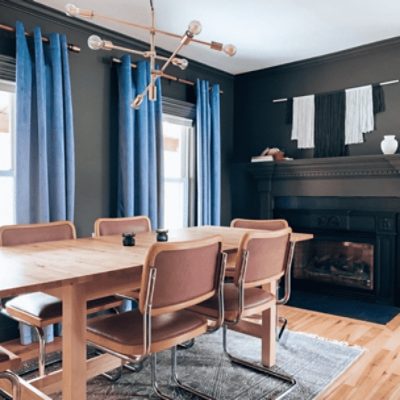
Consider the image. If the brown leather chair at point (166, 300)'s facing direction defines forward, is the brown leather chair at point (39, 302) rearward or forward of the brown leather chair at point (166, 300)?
forward

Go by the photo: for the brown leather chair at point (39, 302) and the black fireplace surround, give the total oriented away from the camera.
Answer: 0

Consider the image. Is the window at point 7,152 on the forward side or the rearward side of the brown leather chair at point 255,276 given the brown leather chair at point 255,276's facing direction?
on the forward side

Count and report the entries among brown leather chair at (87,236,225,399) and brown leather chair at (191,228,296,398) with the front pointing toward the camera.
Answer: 0

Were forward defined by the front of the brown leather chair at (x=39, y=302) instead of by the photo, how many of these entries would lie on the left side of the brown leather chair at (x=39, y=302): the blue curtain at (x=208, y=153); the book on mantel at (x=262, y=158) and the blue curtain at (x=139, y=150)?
3

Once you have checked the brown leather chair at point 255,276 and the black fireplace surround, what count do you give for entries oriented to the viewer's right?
0

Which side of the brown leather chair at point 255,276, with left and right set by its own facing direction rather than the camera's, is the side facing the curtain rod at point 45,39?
front

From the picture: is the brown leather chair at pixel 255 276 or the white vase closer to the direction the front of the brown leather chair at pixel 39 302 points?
the brown leather chair

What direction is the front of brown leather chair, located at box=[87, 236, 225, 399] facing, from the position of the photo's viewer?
facing away from the viewer and to the left of the viewer

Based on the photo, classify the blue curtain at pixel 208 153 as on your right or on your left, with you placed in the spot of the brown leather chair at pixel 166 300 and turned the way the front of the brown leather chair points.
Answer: on your right
